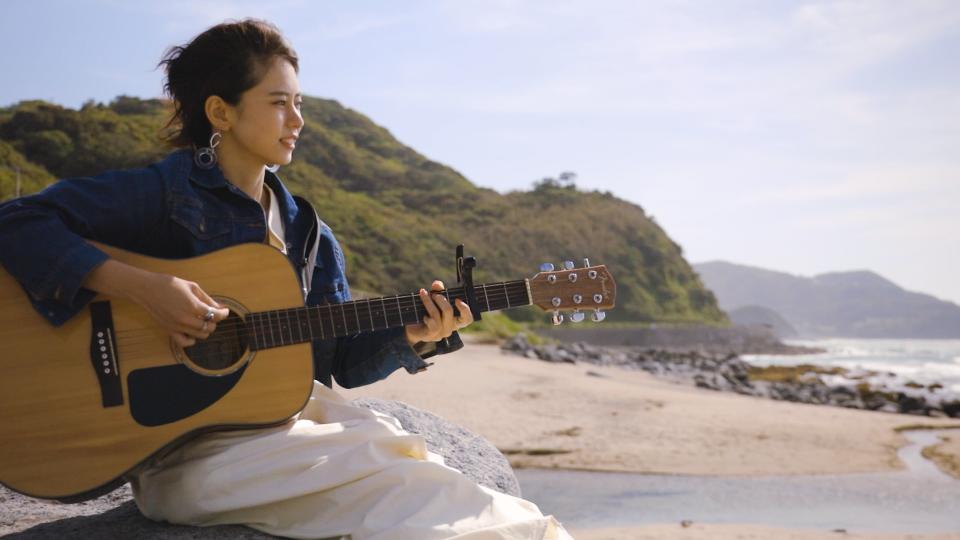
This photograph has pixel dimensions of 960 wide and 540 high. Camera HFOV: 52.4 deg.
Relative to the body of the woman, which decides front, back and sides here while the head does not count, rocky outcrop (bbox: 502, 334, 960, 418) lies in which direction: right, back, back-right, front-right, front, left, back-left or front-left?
left

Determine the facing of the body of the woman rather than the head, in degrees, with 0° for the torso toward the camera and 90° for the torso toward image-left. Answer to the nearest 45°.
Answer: approximately 315°

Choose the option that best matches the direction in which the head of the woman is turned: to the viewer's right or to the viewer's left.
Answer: to the viewer's right
